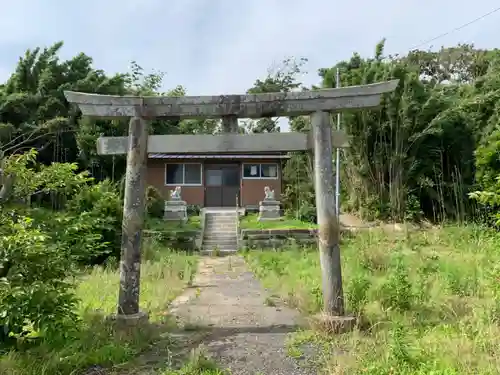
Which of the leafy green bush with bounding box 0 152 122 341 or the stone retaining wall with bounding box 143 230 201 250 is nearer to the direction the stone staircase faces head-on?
the leafy green bush

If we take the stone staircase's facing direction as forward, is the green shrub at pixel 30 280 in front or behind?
in front

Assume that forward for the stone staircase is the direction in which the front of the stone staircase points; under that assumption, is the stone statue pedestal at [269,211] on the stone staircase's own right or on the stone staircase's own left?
on the stone staircase's own left

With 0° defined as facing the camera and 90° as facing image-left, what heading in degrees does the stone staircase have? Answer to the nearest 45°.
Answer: approximately 0°

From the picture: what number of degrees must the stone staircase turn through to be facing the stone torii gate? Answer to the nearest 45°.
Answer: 0° — it already faces it

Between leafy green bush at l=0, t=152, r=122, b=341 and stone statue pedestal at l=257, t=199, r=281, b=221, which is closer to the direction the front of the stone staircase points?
the leafy green bush

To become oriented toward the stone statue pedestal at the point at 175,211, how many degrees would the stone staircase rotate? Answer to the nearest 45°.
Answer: approximately 135° to its right

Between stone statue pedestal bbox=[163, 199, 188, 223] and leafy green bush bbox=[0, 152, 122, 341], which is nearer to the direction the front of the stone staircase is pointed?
the leafy green bush

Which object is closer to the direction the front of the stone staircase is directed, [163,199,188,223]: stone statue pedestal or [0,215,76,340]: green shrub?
the green shrub
